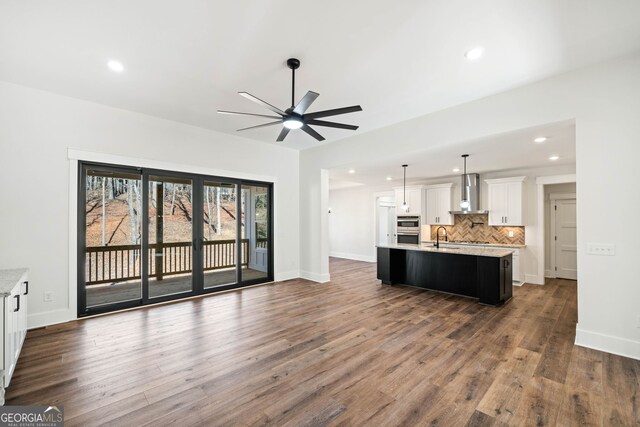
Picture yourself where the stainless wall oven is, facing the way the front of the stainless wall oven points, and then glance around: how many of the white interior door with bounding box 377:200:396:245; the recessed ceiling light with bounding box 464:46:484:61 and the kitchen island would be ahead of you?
2

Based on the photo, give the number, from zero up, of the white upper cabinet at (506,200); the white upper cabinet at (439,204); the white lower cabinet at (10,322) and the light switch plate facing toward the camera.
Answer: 3

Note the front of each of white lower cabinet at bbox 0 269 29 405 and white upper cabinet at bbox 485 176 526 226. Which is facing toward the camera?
the white upper cabinet

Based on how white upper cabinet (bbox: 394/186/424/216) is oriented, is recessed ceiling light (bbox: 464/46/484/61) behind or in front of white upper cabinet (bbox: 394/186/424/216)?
in front

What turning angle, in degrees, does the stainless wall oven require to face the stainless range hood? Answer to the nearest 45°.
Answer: approximately 45° to its left

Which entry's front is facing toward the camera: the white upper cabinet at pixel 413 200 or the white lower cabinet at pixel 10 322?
the white upper cabinet

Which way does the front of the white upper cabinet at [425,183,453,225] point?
toward the camera

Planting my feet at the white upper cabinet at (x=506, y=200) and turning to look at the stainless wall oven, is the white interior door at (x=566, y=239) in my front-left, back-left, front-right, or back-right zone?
back-right

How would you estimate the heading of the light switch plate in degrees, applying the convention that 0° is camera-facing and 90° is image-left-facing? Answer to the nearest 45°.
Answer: approximately 0°

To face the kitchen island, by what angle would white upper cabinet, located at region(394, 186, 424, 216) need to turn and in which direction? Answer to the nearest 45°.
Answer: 0° — it already faces it

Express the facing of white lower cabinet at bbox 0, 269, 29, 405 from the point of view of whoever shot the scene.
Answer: facing to the right of the viewer

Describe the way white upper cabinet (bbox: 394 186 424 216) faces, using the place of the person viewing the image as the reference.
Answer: facing the viewer

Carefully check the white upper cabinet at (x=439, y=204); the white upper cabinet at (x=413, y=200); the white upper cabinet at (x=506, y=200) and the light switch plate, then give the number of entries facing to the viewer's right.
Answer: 0

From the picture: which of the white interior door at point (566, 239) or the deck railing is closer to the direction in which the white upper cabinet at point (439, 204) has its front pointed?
the deck railing

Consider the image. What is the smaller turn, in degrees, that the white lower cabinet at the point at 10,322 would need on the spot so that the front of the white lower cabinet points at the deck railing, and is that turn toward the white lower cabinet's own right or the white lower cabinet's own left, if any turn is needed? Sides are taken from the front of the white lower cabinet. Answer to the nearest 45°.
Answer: approximately 45° to the white lower cabinet's own left

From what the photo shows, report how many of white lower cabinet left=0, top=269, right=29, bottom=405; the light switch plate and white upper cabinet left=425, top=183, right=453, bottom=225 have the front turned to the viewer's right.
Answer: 1

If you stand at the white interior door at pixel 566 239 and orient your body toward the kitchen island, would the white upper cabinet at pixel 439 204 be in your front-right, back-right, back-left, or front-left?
front-right
